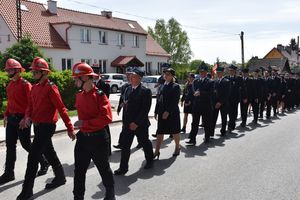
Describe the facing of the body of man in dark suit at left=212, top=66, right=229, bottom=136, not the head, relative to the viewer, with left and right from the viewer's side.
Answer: facing the viewer and to the left of the viewer

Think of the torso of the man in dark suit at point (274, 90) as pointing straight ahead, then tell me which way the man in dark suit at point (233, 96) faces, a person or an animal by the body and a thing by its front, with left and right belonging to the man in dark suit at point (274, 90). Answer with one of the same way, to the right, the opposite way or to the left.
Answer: the same way

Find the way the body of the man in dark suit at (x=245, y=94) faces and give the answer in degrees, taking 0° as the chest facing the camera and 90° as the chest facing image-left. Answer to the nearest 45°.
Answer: approximately 45°

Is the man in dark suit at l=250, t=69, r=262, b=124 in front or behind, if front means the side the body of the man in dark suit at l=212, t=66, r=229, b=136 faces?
behind

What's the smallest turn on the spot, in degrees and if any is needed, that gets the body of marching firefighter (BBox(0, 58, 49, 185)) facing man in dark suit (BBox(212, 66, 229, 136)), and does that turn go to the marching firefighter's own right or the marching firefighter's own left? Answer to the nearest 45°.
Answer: approximately 180°

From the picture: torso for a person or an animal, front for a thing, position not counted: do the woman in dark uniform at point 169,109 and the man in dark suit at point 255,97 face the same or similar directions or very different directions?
same or similar directions

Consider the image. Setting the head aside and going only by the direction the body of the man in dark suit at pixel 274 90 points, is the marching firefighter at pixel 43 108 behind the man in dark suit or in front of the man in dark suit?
in front

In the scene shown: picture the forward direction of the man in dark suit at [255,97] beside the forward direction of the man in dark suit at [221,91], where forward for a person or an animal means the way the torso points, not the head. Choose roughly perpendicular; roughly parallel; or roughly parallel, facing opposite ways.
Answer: roughly parallel

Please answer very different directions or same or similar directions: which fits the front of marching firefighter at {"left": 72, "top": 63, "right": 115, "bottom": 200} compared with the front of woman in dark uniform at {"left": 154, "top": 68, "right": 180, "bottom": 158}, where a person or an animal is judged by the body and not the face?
same or similar directions

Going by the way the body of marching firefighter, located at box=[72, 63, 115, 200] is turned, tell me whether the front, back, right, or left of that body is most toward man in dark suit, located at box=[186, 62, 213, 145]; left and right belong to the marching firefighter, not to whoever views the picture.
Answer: back

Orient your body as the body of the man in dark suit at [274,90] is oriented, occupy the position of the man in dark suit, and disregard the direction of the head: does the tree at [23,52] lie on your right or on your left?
on your right

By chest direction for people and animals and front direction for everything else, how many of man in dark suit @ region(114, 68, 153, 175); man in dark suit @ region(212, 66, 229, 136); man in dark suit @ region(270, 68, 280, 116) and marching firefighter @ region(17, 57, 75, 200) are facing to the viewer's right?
0

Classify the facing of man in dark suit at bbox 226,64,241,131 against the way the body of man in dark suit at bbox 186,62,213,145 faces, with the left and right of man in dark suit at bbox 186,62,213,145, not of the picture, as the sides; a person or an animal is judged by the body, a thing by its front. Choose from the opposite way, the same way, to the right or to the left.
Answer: the same way

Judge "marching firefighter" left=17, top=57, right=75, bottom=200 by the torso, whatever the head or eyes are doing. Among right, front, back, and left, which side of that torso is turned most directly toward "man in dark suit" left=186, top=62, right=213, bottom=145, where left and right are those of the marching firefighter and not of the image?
back

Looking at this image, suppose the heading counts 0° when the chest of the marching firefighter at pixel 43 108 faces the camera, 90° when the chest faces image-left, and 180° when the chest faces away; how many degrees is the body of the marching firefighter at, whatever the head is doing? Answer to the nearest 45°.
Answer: approximately 45°

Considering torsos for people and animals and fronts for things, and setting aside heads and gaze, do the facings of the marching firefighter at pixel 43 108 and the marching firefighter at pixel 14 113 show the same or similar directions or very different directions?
same or similar directions

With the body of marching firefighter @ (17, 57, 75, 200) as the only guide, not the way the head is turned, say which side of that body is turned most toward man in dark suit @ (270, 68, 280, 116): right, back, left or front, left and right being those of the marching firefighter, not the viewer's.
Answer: back

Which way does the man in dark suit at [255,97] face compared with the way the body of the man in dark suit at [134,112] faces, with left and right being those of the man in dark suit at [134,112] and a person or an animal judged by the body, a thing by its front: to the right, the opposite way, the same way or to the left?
the same way

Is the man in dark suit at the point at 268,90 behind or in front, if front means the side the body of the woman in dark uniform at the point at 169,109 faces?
behind

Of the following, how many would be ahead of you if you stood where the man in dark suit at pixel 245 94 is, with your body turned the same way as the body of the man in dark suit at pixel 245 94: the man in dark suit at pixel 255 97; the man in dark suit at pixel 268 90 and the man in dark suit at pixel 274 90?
0
